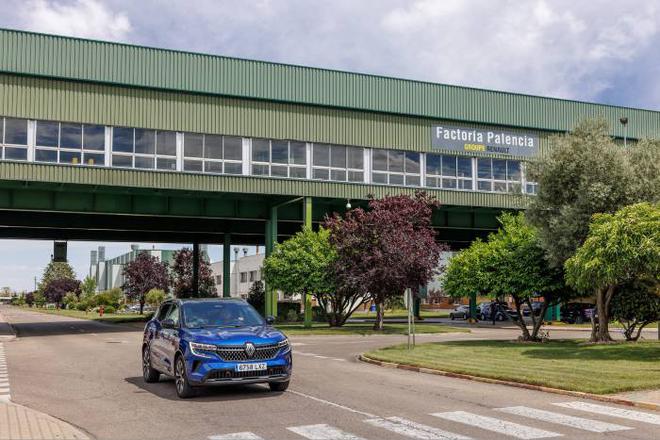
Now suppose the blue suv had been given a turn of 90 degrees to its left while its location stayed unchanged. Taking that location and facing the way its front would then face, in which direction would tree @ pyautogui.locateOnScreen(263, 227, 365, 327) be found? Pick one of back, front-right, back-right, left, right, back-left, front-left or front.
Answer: front-left

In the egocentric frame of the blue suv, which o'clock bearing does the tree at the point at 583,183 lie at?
The tree is roughly at 9 o'clock from the blue suv.

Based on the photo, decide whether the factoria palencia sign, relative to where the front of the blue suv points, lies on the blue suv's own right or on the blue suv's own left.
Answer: on the blue suv's own left

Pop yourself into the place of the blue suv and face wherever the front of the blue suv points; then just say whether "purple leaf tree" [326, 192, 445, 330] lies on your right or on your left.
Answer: on your left

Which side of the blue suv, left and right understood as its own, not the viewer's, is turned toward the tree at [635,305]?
left
